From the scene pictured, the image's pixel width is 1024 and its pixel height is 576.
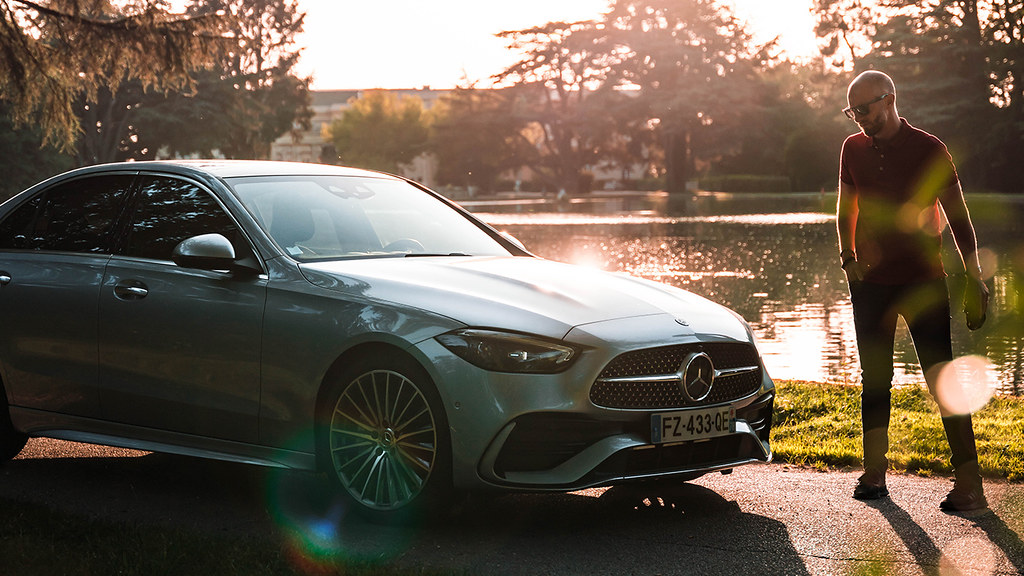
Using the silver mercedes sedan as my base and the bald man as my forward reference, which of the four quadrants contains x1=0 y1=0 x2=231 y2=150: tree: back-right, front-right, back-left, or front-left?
back-left

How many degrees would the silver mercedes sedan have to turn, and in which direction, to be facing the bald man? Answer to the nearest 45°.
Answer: approximately 45° to its left

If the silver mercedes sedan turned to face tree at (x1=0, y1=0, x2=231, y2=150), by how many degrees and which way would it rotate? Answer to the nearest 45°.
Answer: approximately 135° to its left

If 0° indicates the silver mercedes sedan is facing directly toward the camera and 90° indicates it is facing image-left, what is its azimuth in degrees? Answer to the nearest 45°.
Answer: approximately 315°

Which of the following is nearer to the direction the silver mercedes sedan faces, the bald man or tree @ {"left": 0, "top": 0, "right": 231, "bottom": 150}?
the bald man
